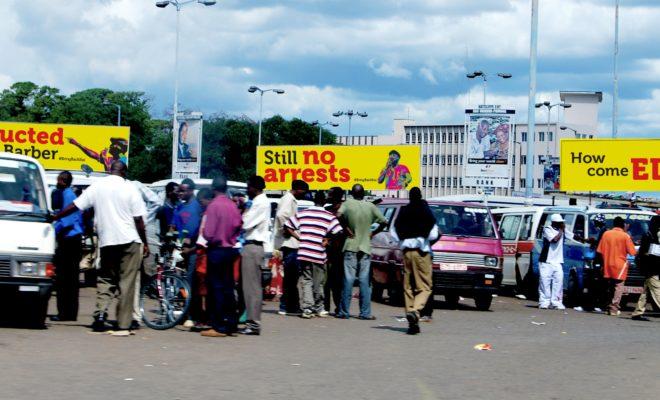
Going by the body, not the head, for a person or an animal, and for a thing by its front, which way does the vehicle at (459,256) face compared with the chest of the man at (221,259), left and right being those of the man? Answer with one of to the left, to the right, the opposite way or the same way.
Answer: the opposite way

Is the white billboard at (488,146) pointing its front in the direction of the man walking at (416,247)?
yes

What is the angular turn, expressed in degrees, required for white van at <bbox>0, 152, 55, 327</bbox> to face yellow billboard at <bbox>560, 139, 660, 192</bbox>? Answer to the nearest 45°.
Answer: approximately 135° to its left

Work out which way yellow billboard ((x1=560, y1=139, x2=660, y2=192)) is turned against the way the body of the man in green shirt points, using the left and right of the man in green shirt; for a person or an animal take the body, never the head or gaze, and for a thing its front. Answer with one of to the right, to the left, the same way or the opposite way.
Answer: the opposite way

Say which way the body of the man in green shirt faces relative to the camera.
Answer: away from the camera

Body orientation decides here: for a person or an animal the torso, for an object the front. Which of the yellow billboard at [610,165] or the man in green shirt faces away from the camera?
the man in green shirt

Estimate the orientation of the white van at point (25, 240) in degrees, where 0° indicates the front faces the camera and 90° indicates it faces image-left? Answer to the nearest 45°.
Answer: approximately 0°
